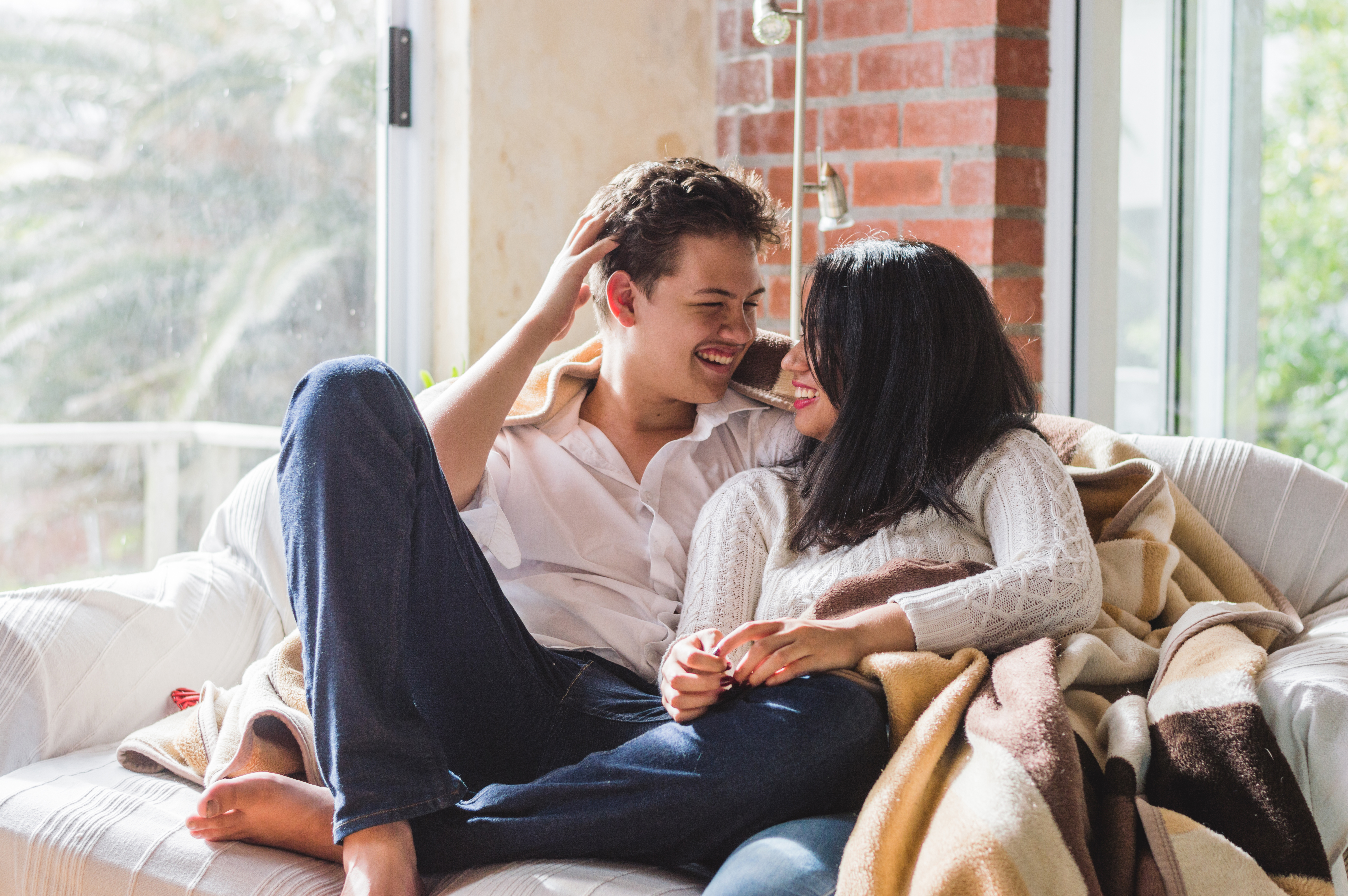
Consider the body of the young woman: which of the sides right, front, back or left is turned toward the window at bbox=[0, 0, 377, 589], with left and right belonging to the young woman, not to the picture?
right

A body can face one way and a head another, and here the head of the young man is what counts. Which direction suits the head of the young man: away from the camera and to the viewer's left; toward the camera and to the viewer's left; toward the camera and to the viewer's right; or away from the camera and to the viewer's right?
toward the camera and to the viewer's right

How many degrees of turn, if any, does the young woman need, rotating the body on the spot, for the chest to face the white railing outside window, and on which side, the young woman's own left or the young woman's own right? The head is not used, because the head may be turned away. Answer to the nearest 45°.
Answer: approximately 90° to the young woman's own right

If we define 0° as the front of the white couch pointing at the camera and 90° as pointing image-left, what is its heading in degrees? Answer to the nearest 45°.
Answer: approximately 0°

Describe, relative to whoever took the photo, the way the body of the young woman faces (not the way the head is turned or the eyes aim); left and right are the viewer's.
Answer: facing the viewer and to the left of the viewer

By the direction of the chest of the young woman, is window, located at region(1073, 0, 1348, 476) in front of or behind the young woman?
behind
